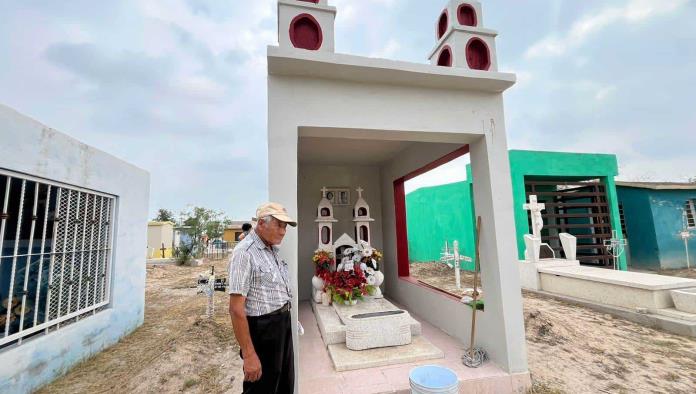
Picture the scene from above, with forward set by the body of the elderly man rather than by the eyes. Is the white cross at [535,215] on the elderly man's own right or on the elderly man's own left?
on the elderly man's own left

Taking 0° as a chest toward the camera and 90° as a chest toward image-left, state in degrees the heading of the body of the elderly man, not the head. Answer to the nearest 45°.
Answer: approximately 315°

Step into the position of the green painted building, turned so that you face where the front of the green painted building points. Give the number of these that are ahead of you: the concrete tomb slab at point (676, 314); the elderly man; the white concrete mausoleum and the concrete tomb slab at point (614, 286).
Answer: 4

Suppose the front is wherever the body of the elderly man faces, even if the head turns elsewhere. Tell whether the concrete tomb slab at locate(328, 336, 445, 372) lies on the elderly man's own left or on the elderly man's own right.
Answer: on the elderly man's own left

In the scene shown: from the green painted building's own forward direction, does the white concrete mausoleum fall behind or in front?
in front

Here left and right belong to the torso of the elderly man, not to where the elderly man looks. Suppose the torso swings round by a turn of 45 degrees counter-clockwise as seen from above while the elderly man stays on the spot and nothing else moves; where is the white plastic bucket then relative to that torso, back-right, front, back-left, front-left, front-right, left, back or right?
front

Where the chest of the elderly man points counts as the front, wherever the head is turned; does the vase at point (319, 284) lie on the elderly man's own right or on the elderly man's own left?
on the elderly man's own left

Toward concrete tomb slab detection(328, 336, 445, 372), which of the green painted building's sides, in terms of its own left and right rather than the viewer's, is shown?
front

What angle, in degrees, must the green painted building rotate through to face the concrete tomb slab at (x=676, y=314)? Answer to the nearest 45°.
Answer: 0° — it already faces it

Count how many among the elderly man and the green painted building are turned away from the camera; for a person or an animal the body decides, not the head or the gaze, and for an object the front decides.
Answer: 0

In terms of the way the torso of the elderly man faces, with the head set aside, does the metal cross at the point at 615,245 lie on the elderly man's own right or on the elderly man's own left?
on the elderly man's own left

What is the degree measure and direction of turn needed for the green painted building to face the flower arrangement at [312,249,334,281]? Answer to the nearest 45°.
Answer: approximately 45° to its right

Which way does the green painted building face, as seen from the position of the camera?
facing the viewer

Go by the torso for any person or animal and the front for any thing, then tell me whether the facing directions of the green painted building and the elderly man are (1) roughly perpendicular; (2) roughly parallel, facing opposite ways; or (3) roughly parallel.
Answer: roughly perpendicular

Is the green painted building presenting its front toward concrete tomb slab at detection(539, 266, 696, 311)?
yes
